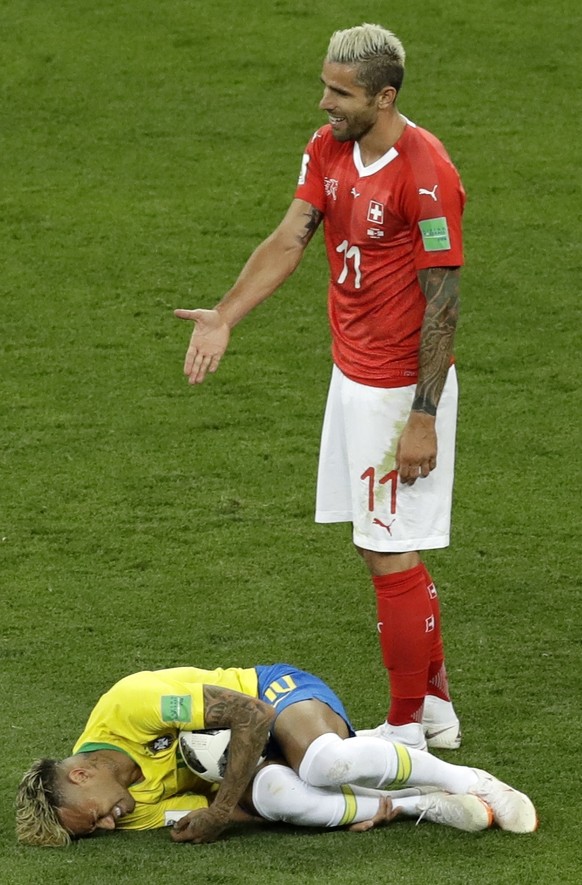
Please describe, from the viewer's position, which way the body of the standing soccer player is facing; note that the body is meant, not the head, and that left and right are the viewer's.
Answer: facing the viewer and to the left of the viewer
